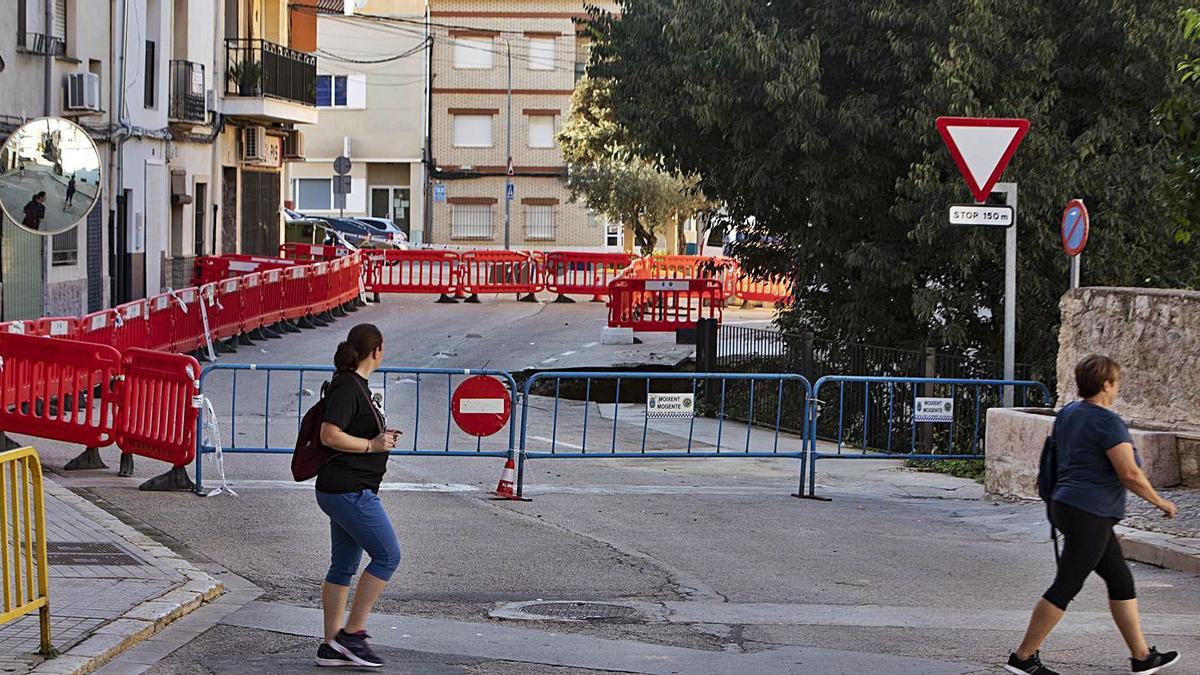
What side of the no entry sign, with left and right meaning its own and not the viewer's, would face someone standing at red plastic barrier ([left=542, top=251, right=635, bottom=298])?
back

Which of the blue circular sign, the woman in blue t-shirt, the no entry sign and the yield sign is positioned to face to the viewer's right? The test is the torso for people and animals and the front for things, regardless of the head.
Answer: the woman in blue t-shirt

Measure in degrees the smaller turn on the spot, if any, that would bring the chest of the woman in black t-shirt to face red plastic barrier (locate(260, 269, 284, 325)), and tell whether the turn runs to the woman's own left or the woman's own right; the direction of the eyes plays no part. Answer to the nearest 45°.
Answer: approximately 90° to the woman's own left

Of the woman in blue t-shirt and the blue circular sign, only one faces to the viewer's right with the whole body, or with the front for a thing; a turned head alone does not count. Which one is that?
the woman in blue t-shirt

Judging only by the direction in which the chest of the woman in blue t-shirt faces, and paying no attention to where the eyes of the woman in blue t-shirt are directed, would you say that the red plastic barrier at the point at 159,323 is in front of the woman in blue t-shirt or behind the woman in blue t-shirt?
behind

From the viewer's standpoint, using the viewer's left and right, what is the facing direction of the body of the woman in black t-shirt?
facing to the right of the viewer

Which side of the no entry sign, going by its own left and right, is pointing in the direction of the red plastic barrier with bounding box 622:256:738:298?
back

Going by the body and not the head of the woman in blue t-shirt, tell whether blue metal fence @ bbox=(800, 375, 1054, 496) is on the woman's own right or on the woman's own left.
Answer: on the woman's own left

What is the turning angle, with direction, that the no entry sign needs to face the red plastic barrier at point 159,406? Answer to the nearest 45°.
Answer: approximately 90° to its right

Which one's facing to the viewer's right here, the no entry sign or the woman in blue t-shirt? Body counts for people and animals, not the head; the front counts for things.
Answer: the woman in blue t-shirt

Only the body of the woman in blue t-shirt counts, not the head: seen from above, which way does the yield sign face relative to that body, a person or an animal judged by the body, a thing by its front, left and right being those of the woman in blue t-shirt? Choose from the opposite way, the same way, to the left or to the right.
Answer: to the right

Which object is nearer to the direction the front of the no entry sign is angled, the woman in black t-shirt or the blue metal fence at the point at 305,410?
the woman in black t-shirt
